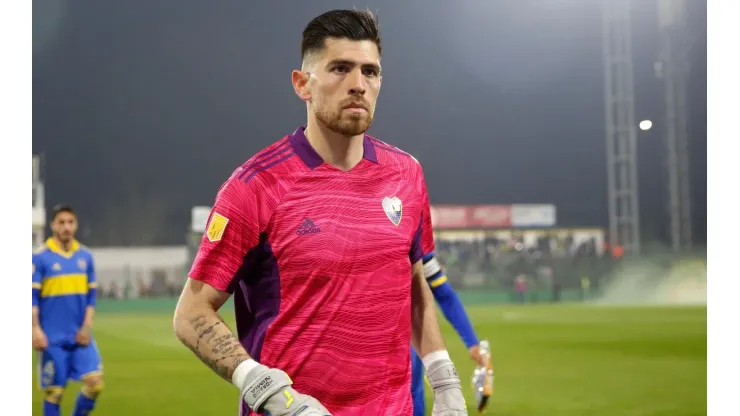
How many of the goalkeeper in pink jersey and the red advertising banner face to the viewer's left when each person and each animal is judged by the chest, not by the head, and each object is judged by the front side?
0

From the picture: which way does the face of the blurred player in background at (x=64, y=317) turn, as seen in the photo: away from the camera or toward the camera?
toward the camera

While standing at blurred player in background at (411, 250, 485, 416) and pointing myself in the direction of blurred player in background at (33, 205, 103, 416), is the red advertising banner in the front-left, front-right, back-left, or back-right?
front-right

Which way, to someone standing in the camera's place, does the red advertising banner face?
facing the viewer

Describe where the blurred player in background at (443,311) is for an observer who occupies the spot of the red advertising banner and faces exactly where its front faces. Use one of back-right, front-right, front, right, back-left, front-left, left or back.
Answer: front

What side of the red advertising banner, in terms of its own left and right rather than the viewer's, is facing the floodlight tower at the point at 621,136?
left

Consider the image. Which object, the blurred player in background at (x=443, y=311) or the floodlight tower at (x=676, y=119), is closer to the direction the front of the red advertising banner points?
the blurred player in background

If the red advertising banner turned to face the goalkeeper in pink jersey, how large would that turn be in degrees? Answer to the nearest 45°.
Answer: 0° — it already faces them

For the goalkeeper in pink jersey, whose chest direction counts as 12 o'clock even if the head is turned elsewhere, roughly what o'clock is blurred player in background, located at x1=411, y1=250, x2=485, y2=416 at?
The blurred player in background is roughly at 8 o'clock from the goalkeeper in pink jersey.

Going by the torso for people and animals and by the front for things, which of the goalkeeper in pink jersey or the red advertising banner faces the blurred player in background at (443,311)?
the red advertising banner

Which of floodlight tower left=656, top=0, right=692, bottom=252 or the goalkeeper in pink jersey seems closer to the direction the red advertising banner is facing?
the goalkeeper in pink jersey

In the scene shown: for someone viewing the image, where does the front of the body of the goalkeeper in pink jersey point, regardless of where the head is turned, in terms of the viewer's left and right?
facing the viewer and to the right of the viewer

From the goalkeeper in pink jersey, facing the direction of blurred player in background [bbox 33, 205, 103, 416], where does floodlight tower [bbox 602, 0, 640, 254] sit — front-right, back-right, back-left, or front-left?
front-right

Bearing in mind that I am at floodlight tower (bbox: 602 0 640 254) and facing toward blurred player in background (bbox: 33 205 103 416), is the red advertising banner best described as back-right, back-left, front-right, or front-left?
front-right

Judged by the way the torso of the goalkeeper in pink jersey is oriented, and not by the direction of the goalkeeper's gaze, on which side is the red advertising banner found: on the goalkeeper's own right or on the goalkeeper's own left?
on the goalkeeper's own left

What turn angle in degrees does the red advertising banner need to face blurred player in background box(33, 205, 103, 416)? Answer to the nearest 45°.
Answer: approximately 45° to its right
